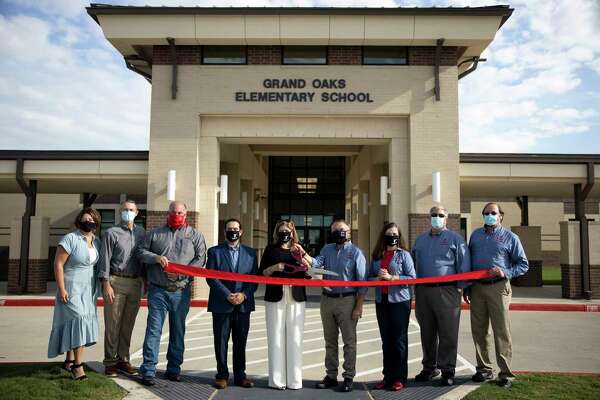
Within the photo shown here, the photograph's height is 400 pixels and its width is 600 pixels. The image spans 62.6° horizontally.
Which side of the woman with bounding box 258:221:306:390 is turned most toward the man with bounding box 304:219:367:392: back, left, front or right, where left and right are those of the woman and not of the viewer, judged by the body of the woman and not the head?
left

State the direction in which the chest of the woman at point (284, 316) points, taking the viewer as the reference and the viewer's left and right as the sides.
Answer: facing the viewer

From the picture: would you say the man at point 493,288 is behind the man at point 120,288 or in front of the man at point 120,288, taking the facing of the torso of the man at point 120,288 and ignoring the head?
in front

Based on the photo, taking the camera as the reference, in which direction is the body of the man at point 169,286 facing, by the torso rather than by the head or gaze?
toward the camera

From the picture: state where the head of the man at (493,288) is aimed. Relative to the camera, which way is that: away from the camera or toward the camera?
toward the camera

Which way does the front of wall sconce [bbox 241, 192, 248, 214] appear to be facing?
to the viewer's right

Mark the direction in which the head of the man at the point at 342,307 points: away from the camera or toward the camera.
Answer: toward the camera

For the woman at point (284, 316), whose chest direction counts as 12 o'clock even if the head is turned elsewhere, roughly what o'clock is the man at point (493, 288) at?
The man is roughly at 9 o'clock from the woman.

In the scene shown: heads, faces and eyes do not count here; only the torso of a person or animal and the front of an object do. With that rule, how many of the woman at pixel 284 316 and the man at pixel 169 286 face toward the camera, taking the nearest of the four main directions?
2

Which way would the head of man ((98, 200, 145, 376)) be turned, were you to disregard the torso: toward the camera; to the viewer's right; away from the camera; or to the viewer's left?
toward the camera

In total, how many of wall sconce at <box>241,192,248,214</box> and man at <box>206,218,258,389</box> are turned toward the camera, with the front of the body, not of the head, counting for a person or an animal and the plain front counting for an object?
1

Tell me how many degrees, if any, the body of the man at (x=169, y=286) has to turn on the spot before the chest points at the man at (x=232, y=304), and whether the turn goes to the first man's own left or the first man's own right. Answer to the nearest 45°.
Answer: approximately 90° to the first man's own left

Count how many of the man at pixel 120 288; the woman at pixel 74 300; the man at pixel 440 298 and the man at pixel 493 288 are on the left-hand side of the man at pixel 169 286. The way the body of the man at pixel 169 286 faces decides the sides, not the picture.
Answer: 2

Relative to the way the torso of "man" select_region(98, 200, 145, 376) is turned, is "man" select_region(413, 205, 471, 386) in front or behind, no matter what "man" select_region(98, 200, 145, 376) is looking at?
in front

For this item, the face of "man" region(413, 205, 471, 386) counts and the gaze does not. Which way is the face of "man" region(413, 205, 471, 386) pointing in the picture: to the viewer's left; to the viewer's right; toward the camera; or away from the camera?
toward the camera

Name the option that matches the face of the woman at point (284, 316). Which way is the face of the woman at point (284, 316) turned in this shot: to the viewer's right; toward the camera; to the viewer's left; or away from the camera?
toward the camera
